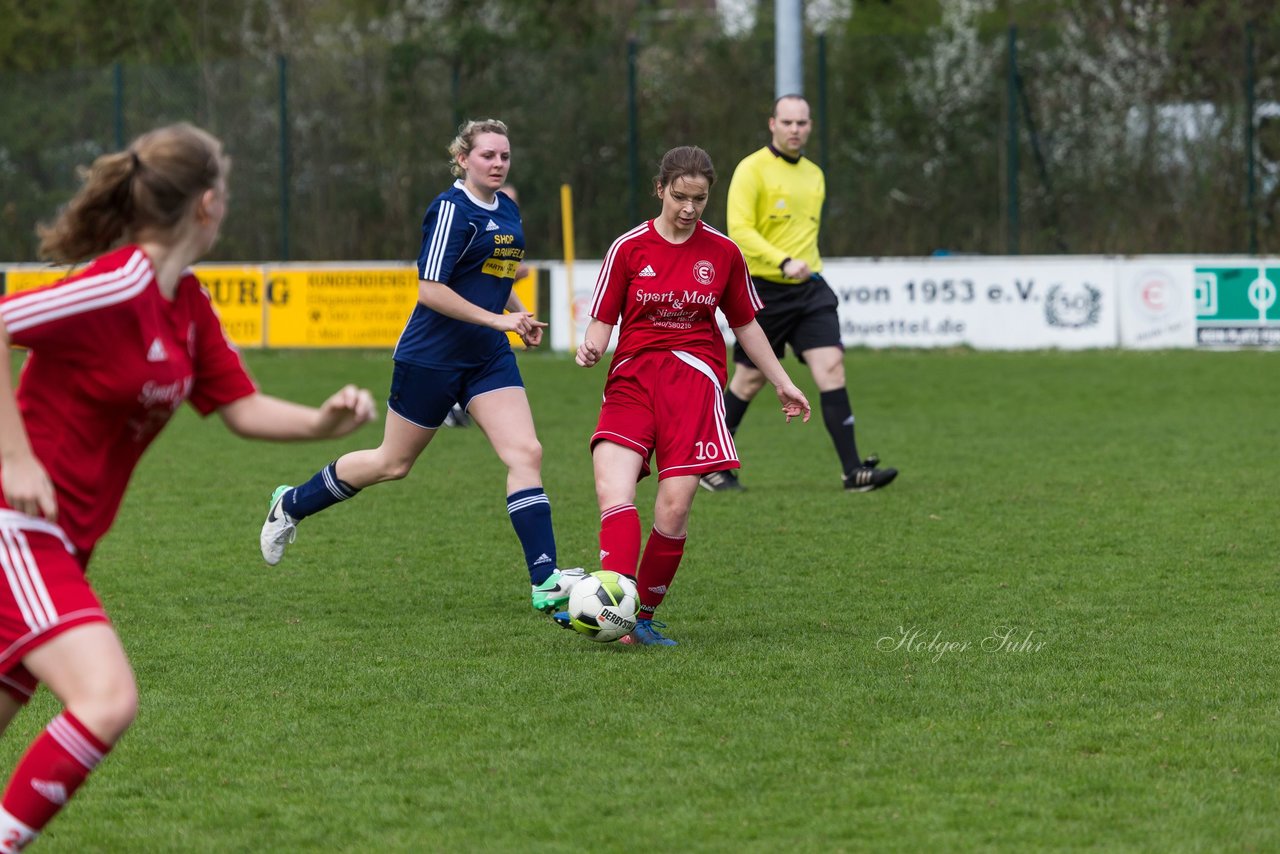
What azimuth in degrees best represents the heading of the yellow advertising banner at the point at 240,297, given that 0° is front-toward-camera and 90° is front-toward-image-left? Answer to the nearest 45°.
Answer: approximately 0°

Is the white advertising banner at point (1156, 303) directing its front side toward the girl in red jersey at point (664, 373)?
yes

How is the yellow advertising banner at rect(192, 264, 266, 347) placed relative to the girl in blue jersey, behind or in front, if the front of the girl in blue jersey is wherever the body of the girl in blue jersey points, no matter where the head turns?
behind

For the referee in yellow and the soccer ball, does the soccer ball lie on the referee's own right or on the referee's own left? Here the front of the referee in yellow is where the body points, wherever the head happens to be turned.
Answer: on the referee's own right

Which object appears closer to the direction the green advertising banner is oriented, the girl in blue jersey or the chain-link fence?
the girl in blue jersey

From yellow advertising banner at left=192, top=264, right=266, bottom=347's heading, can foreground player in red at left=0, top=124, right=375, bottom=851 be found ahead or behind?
ahead

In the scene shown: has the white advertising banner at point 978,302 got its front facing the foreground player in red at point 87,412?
yes

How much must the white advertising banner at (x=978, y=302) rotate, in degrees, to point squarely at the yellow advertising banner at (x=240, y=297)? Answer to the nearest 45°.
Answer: approximately 90° to its right

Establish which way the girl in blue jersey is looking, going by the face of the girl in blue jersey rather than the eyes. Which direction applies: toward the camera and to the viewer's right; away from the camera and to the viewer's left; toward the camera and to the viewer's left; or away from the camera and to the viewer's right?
toward the camera and to the viewer's right

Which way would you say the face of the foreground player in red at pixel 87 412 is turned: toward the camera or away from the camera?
away from the camera

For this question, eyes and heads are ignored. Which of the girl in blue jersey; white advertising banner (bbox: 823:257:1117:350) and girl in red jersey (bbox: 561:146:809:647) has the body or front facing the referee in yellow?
the white advertising banner
